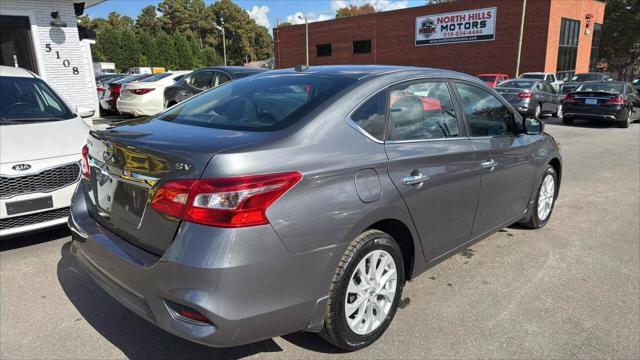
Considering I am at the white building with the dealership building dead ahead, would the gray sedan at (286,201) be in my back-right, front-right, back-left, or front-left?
back-right

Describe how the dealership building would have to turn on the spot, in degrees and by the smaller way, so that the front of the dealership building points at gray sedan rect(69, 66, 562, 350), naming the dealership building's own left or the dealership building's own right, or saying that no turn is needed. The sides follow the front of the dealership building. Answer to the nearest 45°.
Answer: approximately 45° to the dealership building's own right

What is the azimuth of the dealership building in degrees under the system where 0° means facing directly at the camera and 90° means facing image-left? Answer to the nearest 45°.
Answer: approximately 315°

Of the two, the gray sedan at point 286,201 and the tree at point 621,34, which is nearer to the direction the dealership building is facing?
the gray sedan

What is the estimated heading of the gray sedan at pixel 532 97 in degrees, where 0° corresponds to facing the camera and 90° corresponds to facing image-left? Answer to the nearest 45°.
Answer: approximately 225°

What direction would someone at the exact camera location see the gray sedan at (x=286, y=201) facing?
facing away from the viewer and to the right of the viewer

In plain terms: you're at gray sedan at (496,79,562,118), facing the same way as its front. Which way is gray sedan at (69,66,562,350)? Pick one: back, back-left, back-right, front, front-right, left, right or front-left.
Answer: back-right

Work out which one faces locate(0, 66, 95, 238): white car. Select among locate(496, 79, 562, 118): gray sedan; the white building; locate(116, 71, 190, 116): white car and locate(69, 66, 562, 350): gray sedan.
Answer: the white building

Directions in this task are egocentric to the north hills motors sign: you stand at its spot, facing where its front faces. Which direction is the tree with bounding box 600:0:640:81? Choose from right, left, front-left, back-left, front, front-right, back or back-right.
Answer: back

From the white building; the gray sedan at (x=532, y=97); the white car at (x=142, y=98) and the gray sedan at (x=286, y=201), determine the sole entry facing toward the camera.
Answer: the white building

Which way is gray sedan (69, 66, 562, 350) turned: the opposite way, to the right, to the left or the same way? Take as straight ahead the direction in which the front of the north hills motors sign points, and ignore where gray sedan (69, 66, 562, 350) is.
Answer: the opposite way

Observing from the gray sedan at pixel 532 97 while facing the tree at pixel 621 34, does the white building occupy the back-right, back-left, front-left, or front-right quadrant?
back-left
